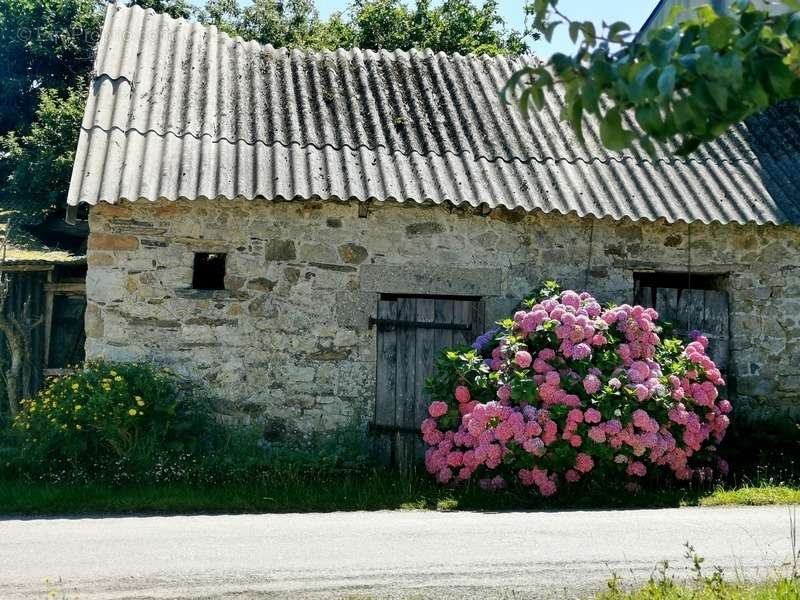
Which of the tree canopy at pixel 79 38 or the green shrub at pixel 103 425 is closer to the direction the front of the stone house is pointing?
the green shrub

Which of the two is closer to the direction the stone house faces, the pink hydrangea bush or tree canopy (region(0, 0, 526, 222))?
the pink hydrangea bush

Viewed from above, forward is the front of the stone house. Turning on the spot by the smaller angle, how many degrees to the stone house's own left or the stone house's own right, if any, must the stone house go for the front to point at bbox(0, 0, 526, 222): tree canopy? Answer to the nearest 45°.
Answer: approximately 135° to the stone house's own right

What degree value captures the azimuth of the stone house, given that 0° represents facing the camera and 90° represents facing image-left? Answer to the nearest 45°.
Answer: approximately 0°
